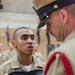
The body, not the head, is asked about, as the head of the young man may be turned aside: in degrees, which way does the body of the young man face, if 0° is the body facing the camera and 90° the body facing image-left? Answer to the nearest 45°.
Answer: approximately 315°

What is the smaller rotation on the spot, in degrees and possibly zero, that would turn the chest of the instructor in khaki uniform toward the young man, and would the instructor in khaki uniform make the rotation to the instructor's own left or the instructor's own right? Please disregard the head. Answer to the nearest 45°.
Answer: approximately 45° to the instructor's own right

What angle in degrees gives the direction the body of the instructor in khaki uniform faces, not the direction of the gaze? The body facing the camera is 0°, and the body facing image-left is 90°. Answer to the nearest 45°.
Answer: approximately 135°

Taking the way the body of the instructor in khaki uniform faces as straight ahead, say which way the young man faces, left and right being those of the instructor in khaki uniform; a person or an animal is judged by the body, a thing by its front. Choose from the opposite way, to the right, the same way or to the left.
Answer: the opposite way
